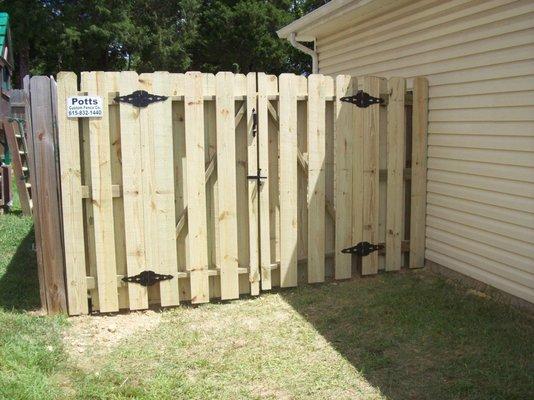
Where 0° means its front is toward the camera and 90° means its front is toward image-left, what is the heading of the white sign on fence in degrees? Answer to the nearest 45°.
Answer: approximately 0°
